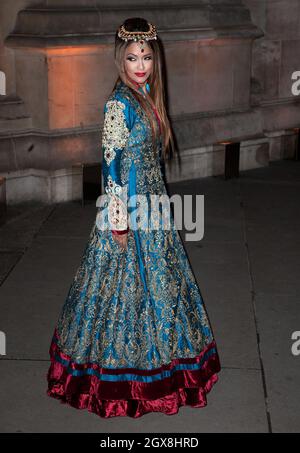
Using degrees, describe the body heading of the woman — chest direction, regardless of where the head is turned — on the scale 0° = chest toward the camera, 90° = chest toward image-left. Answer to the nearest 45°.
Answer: approximately 315°
